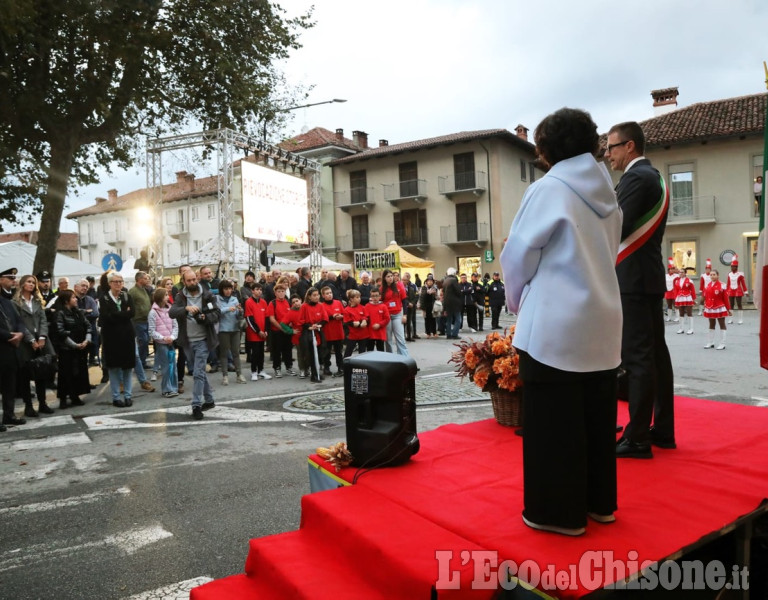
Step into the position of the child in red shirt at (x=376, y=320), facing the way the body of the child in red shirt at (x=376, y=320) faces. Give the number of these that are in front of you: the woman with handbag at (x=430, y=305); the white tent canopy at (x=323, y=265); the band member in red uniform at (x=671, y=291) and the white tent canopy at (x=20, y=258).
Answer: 0

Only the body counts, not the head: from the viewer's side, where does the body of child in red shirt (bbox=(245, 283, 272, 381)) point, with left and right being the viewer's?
facing the viewer and to the right of the viewer

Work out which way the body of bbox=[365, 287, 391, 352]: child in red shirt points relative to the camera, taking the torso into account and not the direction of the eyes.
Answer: toward the camera

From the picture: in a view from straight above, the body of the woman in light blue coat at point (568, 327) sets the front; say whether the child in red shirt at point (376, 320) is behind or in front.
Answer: in front

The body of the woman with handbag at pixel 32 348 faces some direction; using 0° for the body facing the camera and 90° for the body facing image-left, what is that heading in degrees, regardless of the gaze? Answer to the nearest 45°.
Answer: approximately 315°

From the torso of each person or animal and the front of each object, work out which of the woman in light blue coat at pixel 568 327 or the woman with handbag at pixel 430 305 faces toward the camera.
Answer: the woman with handbag

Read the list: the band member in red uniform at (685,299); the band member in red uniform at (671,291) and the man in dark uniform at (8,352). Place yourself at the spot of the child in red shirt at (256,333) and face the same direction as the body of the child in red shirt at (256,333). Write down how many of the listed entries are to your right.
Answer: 1

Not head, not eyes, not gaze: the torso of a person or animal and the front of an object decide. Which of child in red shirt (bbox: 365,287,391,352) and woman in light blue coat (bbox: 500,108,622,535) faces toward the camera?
the child in red shirt

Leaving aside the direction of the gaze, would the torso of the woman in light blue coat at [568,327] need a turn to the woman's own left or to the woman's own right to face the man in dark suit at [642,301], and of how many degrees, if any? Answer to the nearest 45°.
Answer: approximately 45° to the woman's own right

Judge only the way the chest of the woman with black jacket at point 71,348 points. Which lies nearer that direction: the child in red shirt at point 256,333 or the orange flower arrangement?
the orange flower arrangement

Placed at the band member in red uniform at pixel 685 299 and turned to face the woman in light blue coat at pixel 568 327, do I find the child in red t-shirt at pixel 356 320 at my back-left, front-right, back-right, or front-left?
front-right

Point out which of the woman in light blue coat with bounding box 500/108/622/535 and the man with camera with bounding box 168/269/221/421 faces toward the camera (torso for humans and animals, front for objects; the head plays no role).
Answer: the man with camera

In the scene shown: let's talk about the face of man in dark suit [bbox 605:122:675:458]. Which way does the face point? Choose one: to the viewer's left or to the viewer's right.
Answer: to the viewer's left

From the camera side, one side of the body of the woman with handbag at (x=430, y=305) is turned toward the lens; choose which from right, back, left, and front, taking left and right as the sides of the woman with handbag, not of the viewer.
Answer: front

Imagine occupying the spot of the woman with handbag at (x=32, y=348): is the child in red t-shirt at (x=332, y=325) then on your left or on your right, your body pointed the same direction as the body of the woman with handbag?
on your left

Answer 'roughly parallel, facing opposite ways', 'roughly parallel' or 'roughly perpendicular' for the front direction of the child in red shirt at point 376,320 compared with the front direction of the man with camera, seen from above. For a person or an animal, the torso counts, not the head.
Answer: roughly parallel

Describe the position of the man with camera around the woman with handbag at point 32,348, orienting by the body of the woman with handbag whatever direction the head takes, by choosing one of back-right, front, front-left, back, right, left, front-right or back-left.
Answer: front

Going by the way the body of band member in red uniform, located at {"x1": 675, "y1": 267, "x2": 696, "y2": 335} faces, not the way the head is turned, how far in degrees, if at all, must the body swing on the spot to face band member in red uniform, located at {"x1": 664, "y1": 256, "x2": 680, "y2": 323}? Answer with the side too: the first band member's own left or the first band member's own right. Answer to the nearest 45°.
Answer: approximately 135° to the first band member's own right

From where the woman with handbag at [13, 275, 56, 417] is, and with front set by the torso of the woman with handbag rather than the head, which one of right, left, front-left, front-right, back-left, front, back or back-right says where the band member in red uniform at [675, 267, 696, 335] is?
front-left

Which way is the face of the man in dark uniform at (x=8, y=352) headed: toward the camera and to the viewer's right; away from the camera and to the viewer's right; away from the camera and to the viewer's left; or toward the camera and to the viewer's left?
toward the camera and to the viewer's right

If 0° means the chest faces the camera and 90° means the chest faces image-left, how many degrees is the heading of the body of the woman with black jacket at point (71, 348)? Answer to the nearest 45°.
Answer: approximately 315°

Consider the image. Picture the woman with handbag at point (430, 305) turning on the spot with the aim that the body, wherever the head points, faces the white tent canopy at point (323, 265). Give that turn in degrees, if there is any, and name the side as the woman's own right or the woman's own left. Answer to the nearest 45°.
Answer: approximately 135° to the woman's own right
